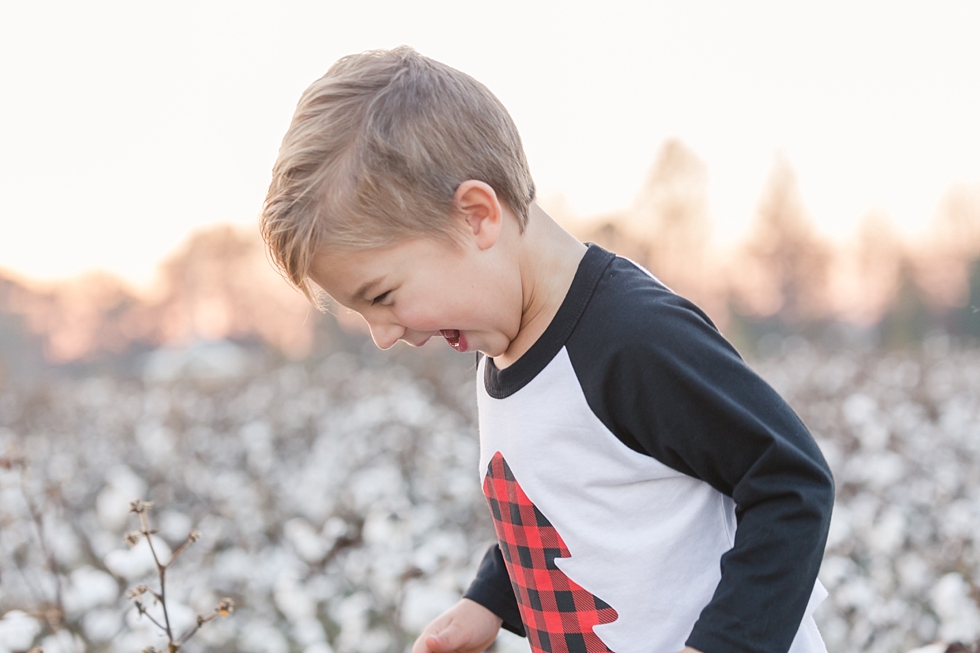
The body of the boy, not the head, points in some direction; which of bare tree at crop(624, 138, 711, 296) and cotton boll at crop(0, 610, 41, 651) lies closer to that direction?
the cotton boll

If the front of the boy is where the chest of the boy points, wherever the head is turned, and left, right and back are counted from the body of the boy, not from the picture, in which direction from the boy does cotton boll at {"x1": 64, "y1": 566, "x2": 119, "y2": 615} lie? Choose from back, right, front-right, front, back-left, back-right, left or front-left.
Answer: right

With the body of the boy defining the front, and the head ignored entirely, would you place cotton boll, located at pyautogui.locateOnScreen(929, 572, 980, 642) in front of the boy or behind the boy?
behind

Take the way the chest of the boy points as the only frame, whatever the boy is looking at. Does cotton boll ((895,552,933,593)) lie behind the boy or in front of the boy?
behind

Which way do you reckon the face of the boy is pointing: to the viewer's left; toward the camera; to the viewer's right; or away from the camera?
to the viewer's left
